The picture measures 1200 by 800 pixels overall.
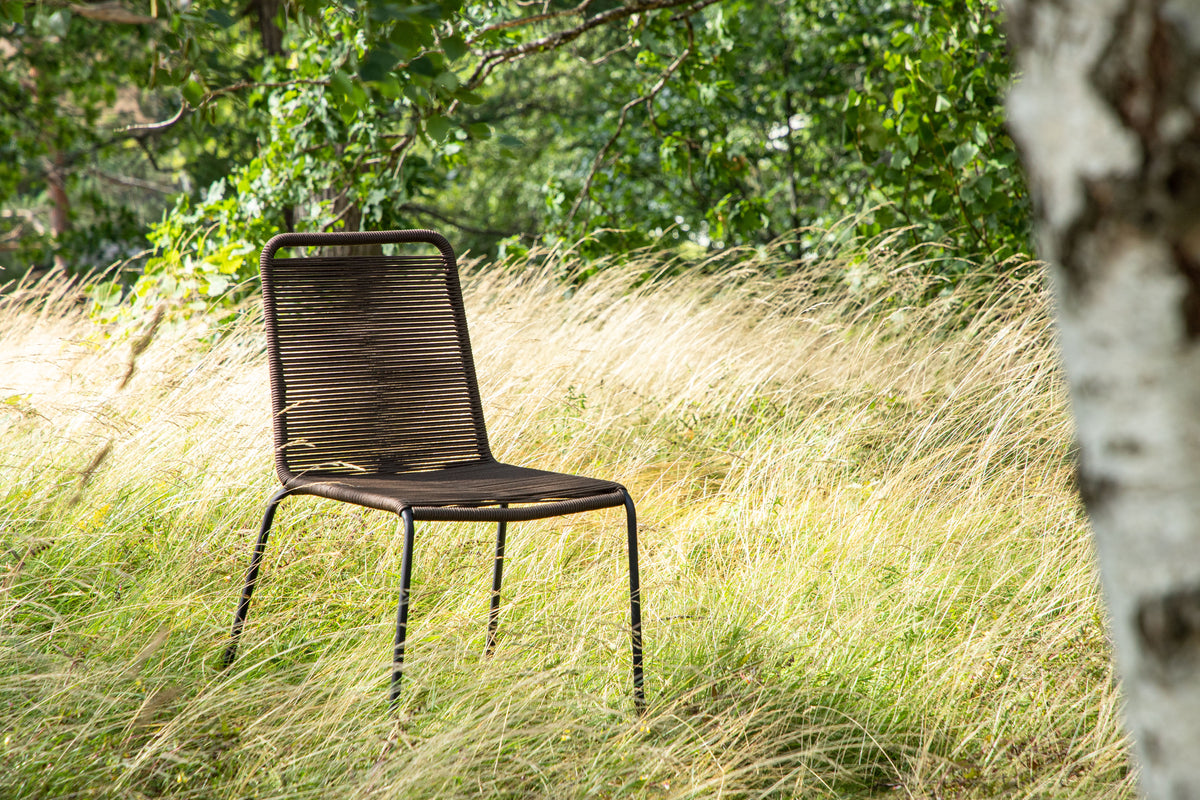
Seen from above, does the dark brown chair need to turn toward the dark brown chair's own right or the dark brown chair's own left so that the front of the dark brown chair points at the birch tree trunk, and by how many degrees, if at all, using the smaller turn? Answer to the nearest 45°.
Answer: approximately 45° to the dark brown chair's own right

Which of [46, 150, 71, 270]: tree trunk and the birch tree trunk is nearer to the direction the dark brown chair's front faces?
the birch tree trunk

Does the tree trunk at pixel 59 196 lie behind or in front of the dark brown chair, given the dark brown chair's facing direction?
behind

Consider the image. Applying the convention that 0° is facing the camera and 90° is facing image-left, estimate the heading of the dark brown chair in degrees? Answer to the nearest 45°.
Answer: approximately 315°
